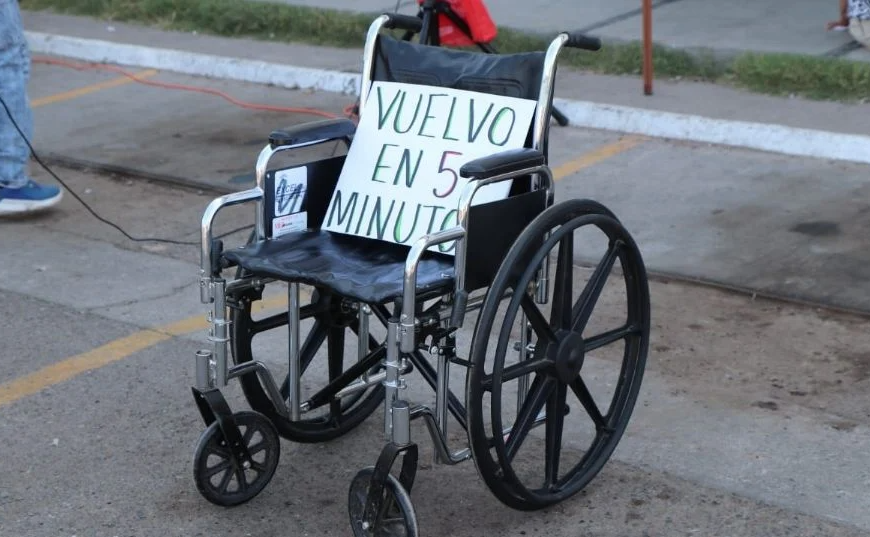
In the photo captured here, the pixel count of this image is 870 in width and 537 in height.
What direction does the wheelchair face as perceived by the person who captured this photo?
facing the viewer and to the left of the viewer

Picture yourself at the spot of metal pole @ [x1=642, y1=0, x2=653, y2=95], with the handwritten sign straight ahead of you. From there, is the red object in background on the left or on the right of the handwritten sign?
right

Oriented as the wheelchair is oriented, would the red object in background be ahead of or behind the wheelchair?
behind

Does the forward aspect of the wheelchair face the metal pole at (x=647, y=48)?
no
